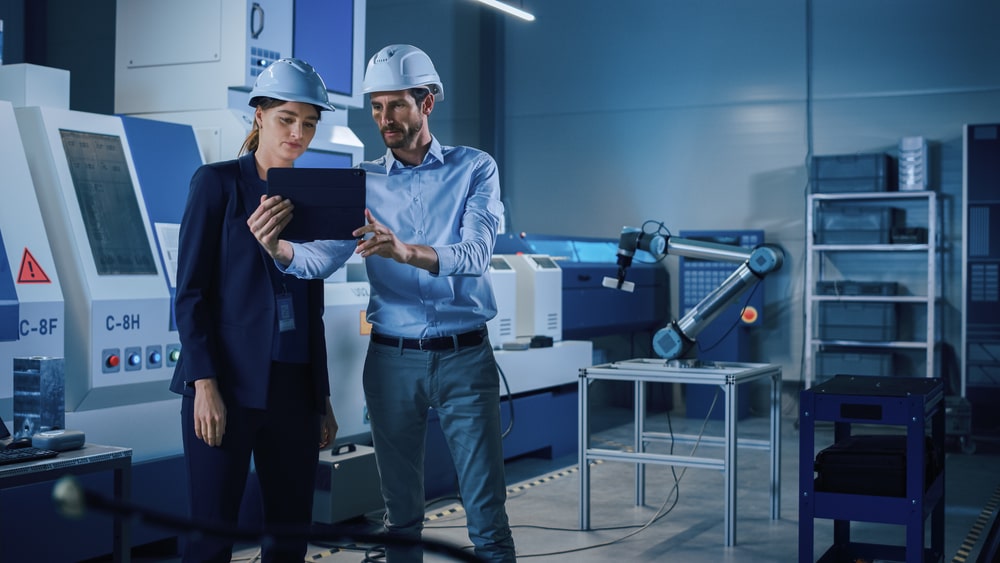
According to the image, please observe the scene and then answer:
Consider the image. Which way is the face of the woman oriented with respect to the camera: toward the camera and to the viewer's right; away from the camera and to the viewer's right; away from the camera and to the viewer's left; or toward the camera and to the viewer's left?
toward the camera and to the viewer's right

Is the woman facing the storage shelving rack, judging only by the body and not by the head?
no

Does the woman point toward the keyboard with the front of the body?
no

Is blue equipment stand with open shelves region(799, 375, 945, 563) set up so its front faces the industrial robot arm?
no

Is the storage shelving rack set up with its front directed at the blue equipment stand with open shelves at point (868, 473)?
yes

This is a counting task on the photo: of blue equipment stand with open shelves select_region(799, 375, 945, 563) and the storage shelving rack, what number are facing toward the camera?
2

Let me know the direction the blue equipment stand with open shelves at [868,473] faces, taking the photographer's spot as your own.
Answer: facing the viewer

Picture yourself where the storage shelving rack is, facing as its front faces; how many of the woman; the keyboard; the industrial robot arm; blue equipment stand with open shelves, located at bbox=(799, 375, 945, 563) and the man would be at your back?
0

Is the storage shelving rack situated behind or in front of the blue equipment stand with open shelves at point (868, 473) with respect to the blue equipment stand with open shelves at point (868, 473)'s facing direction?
behind

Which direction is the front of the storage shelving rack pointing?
toward the camera

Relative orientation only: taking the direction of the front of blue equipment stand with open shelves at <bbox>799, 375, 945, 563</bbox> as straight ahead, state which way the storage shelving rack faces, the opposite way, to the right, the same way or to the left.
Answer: the same way

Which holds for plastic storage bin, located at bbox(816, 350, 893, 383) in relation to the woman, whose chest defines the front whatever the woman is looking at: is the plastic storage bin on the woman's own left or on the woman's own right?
on the woman's own left

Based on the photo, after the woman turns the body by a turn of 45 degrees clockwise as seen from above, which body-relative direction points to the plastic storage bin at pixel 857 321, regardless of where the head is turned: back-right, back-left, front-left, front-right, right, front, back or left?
back-left

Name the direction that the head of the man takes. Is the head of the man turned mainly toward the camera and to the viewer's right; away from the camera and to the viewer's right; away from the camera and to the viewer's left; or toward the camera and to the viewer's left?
toward the camera and to the viewer's left

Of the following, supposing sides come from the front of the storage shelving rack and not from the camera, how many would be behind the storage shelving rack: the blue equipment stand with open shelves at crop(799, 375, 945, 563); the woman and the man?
0
